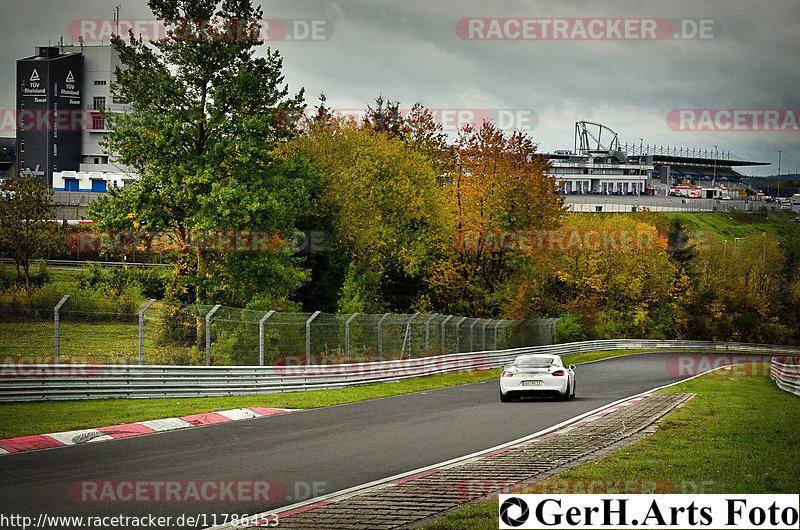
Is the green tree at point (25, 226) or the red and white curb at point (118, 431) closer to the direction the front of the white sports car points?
the green tree

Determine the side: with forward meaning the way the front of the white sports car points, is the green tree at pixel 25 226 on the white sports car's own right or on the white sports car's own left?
on the white sports car's own left

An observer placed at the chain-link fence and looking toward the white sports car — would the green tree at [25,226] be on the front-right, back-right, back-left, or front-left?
back-left

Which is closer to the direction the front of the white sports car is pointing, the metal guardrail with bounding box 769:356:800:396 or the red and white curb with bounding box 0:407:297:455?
the metal guardrail

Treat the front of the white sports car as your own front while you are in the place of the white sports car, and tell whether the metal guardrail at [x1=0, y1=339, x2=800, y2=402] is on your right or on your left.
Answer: on your left

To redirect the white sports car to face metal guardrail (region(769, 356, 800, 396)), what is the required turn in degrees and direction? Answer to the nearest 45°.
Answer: approximately 45° to its right

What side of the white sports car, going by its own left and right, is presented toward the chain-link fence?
left

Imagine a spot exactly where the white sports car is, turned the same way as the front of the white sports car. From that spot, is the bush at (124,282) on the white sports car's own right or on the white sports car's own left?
on the white sports car's own left

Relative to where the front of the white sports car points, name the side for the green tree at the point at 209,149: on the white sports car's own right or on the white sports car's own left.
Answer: on the white sports car's own left

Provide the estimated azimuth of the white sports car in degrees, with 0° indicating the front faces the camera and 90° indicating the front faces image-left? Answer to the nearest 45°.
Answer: approximately 180°
